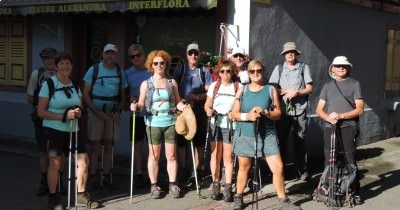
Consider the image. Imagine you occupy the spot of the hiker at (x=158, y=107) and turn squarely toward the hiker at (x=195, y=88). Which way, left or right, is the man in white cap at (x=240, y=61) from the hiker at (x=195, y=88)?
right

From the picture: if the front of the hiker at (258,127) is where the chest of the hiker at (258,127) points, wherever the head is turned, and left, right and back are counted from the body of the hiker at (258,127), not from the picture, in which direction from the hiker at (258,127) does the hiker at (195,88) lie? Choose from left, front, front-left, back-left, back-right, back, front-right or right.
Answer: back-right

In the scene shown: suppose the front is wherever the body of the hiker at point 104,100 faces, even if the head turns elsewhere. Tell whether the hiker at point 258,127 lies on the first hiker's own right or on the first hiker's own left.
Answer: on the first hiker's own left

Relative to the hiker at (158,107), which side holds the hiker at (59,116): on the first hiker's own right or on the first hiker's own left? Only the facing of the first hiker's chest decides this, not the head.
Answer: on the first hiker's own right
